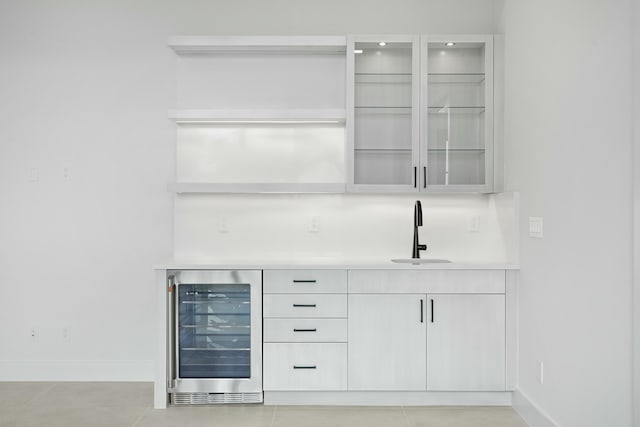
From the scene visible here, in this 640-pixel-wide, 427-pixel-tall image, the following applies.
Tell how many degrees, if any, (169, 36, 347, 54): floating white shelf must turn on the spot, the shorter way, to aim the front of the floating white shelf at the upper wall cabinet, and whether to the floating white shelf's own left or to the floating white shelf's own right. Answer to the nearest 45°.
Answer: approximately 90° to the floating white shelf's own left

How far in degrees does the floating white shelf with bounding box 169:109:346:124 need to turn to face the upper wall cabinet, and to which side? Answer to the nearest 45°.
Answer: approximately 90° to its left

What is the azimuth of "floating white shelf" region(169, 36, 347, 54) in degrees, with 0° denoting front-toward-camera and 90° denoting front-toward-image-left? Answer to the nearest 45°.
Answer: approximately 0°

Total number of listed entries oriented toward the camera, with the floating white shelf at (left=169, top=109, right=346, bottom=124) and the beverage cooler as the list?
2

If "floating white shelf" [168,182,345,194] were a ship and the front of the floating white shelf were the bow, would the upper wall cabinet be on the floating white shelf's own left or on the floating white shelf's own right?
on the floating white shelf's own left

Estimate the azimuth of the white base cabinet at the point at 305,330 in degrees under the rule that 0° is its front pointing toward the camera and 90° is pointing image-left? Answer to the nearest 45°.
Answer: approximately 0°

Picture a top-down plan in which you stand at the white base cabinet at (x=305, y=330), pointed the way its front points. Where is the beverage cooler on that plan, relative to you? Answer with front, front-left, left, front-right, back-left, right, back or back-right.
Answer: right
